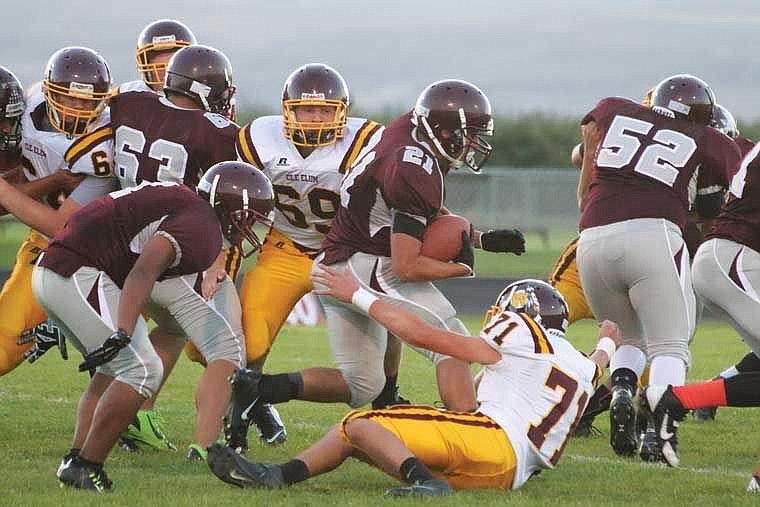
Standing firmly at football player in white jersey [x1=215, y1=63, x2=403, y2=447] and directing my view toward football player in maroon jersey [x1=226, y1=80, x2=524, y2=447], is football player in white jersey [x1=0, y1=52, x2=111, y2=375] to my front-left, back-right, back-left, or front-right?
back-right

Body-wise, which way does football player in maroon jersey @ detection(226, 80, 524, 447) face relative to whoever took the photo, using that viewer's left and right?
facing to the right of the viewer

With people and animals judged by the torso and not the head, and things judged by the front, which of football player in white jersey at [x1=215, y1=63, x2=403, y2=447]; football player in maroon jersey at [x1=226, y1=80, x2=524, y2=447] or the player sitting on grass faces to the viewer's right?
the football player in maroon jersey

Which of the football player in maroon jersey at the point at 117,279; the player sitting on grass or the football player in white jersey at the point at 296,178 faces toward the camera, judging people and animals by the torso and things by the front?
the football player in white jersey

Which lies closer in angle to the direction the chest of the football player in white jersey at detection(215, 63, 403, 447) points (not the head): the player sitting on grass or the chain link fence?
the player sitting on grass

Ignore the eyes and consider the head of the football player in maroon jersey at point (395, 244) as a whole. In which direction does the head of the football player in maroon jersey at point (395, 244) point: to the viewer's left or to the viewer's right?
to the viewer's right

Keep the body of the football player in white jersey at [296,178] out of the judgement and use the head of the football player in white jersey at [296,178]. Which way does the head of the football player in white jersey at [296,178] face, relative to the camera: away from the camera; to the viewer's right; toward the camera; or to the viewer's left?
toward the camera

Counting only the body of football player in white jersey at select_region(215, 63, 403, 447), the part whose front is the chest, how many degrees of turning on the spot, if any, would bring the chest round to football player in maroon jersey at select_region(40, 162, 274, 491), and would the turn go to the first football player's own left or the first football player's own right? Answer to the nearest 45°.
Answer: approximately 45° to the first football player's own right

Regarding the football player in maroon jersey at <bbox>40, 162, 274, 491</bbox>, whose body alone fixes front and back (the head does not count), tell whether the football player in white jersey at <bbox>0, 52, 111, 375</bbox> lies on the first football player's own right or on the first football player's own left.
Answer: on the first football player's own left

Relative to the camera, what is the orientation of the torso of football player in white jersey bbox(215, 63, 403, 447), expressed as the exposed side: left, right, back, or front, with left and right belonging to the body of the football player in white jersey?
front

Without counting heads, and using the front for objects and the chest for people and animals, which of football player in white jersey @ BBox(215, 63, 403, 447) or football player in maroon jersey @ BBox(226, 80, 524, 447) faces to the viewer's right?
the football player in maroon jersey

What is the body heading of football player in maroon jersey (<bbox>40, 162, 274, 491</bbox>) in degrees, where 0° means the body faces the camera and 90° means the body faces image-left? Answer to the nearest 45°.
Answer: approximately 270°

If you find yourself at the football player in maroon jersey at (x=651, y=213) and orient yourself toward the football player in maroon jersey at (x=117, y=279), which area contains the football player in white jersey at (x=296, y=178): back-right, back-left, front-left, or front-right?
front-right

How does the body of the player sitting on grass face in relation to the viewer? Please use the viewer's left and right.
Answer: facing away from the viewer and to the left of the viewer

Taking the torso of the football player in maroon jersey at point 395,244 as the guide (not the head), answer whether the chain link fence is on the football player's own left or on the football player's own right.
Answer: on the football player's own left
